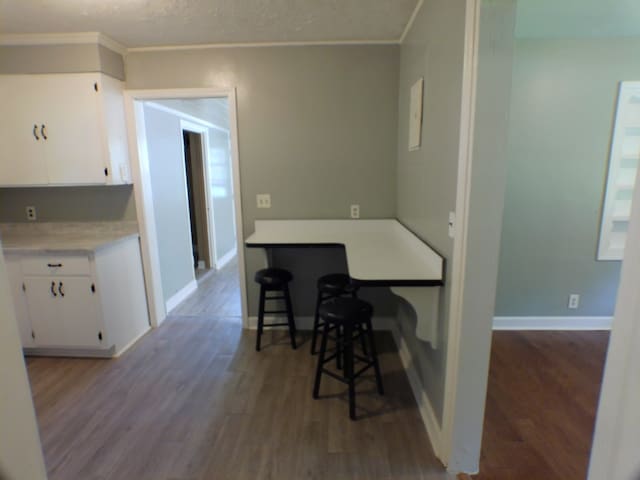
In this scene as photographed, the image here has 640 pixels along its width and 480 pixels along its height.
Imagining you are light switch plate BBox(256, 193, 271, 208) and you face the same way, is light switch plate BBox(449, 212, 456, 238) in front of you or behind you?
in front

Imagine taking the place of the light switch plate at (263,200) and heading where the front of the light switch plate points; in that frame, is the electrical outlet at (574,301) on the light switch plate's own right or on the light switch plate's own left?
on the light switch plate's own left

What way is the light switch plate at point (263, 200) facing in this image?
toward the camera

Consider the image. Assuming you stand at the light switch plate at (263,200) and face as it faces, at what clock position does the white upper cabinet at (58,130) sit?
The white upper cabinet is roughly at 3 o'clock from the light switch plate.

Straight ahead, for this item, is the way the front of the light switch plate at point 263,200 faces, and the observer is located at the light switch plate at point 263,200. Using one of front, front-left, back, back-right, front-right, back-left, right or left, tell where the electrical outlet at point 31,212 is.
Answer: right

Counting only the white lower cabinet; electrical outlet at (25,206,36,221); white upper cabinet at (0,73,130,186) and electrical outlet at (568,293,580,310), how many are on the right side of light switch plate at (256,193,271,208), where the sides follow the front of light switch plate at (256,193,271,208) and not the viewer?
3

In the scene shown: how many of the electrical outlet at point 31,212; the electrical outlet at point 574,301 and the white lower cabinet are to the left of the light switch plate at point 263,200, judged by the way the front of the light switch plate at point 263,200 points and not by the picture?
1

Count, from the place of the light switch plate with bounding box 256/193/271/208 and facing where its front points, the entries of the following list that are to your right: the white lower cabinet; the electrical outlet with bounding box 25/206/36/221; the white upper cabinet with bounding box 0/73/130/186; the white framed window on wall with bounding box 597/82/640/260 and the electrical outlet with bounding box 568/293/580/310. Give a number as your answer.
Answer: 3

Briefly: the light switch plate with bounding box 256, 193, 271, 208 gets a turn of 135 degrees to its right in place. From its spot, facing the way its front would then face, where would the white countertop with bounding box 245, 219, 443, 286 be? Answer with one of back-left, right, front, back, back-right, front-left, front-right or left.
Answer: back
